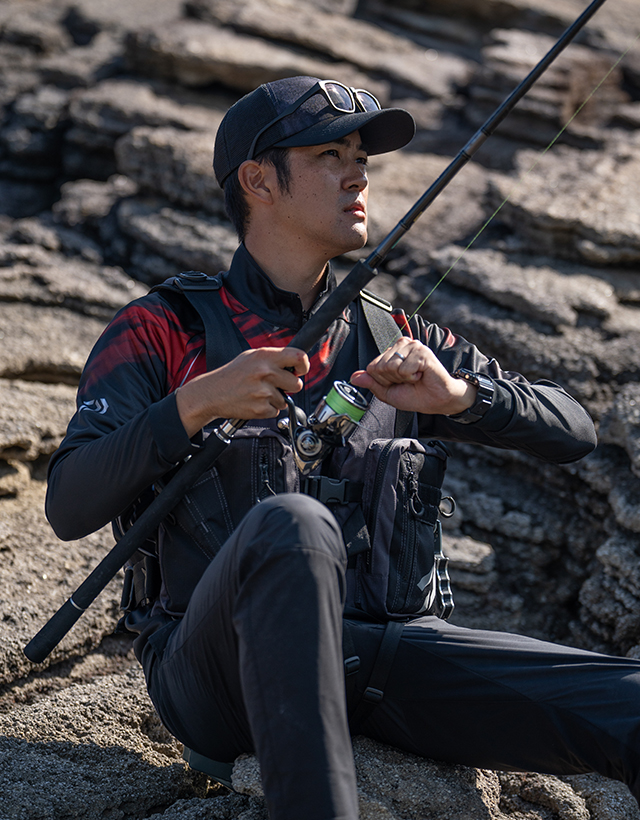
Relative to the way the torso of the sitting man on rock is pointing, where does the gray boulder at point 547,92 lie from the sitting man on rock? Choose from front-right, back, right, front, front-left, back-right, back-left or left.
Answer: back-left

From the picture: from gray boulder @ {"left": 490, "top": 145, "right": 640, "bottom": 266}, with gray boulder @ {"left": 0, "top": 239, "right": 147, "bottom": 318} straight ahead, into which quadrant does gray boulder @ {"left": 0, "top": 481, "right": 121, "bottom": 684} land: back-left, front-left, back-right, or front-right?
front-left

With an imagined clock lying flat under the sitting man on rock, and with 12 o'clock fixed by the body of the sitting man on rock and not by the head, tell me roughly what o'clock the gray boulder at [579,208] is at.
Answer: The gray boulder is roughly at 8 o'clock from the sitting man on rock.

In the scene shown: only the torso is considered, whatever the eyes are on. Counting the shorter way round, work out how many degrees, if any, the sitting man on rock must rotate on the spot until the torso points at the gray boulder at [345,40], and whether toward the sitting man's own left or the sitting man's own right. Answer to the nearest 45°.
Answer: approximately 135° to the sitting man's own left

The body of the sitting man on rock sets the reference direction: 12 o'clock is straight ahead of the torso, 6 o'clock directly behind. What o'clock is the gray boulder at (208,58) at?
The gray boulder is roughly at 7 o'clock from the sitting man on rock.
